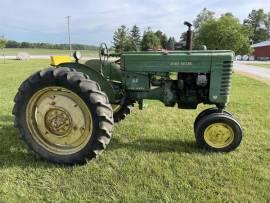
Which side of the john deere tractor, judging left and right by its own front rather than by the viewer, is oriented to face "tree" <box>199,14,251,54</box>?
left

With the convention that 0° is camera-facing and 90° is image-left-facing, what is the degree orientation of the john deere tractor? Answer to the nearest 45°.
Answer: approximately 270°
